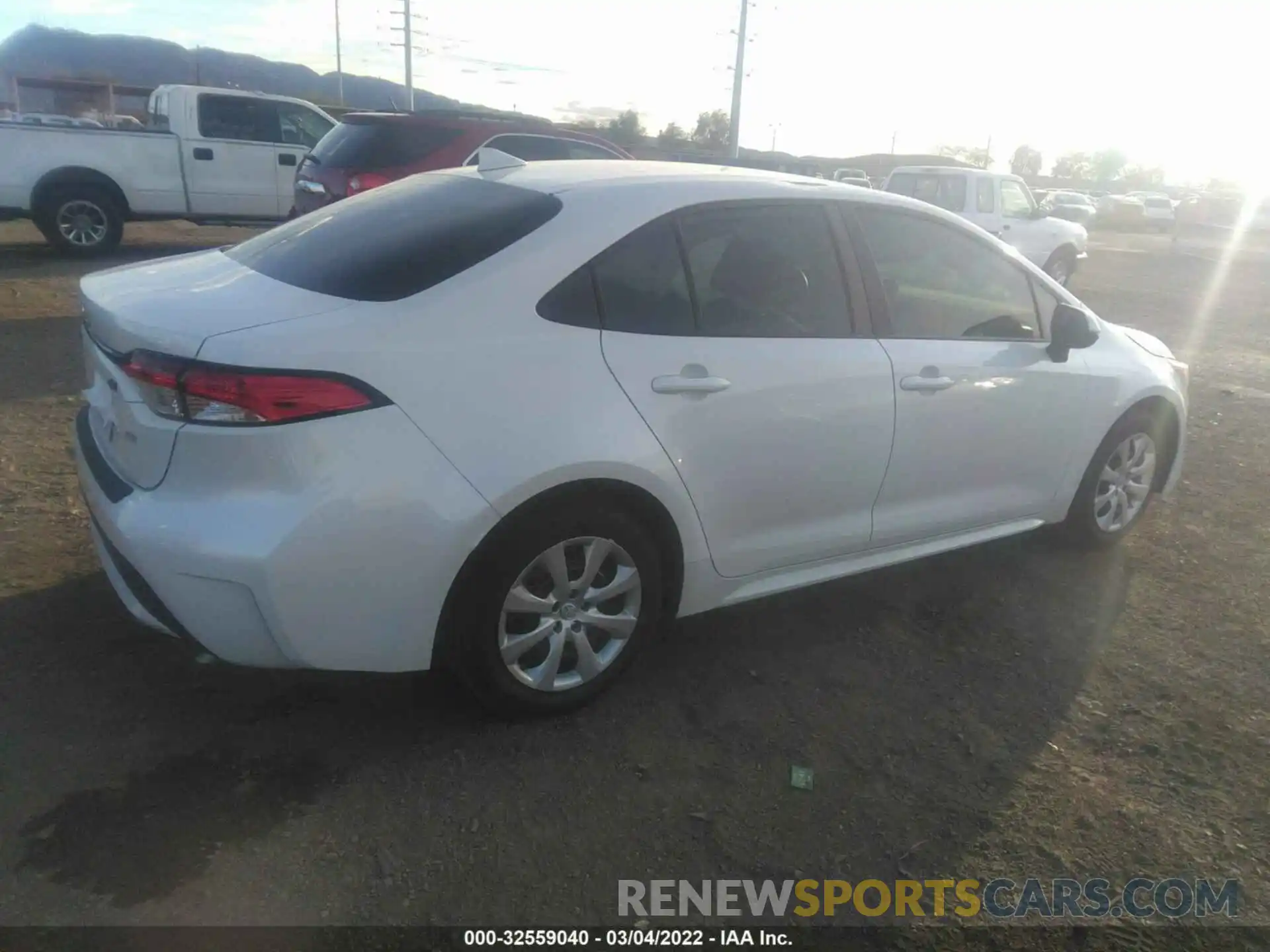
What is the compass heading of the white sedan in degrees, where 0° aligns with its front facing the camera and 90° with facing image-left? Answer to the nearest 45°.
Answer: approximately 225°

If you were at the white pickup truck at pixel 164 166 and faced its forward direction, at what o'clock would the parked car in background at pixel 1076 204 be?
The parked car in background is roughly at 11 o'clock from the white pickup truck.

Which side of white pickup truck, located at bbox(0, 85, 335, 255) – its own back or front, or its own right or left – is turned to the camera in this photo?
right

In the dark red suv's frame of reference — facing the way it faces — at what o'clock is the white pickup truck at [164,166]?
The white pickup truck is roughly at 9 o'clock from the dark red suv.

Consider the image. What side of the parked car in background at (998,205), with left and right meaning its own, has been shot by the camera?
right

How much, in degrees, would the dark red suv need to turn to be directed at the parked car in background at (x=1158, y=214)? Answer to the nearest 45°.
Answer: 0° — it already faces it

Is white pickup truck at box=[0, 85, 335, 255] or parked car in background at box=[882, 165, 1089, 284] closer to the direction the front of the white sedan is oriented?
the parked car in background

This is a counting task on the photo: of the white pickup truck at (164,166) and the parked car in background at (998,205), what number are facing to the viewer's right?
2

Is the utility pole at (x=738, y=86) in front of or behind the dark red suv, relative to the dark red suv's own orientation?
in front

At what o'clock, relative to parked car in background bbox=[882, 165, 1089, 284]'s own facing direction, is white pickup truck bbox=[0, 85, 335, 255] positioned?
The white pickup truck is roughly at 5 o'clock from the parked car in background.
